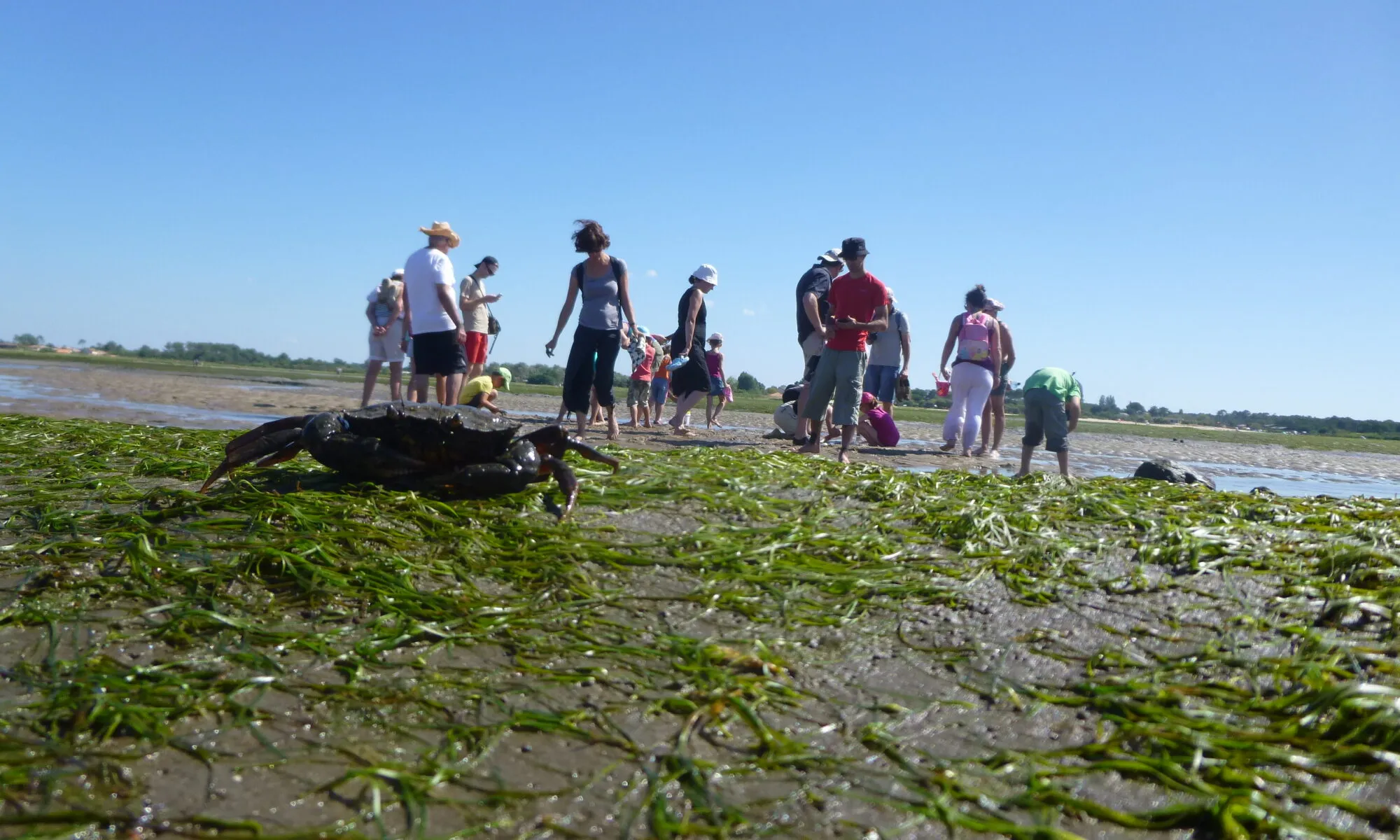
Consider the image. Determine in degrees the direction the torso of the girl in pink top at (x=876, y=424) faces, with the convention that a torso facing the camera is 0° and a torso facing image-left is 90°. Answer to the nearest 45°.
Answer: approximately 90°

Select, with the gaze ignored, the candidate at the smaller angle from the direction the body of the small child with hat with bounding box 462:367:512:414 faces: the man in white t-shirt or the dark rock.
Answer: the dark rock

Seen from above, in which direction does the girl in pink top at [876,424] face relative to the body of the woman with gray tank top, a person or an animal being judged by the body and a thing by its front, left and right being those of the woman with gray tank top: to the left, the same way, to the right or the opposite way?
to the right

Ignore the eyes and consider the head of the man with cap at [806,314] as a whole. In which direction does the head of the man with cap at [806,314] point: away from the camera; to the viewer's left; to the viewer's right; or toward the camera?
to the viewer's right

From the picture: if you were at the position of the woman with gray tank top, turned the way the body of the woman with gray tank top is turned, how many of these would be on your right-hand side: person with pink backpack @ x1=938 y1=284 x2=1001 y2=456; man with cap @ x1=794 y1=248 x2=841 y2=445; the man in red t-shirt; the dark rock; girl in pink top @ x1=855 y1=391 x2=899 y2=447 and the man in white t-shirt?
1

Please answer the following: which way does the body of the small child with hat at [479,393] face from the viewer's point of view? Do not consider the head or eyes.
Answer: to the viewer's right

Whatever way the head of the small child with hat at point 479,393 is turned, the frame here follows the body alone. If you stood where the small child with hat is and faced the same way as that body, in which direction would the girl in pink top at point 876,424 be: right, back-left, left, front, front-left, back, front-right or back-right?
front

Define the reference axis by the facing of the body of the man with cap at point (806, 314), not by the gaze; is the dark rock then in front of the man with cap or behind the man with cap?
in front

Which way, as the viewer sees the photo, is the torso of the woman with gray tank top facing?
toward the camera
